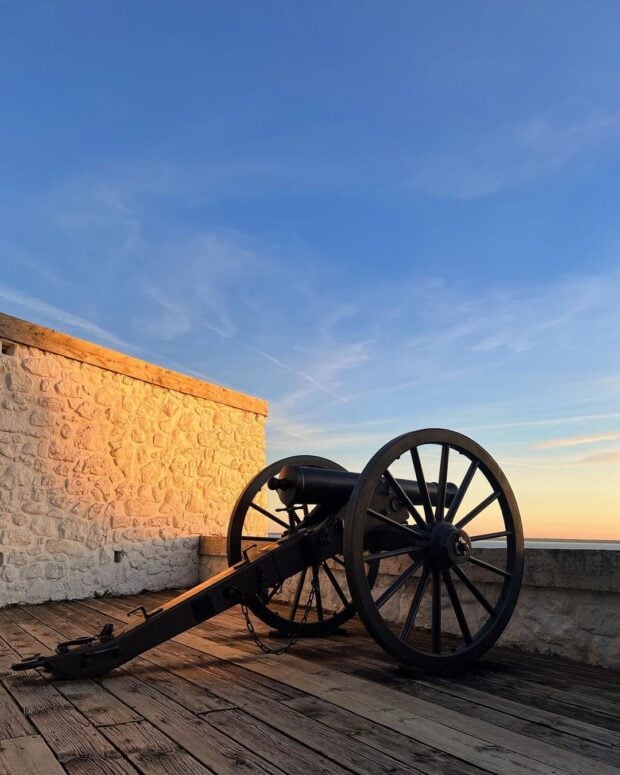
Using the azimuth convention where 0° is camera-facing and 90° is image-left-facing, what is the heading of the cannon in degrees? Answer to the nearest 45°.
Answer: approximately 225°
